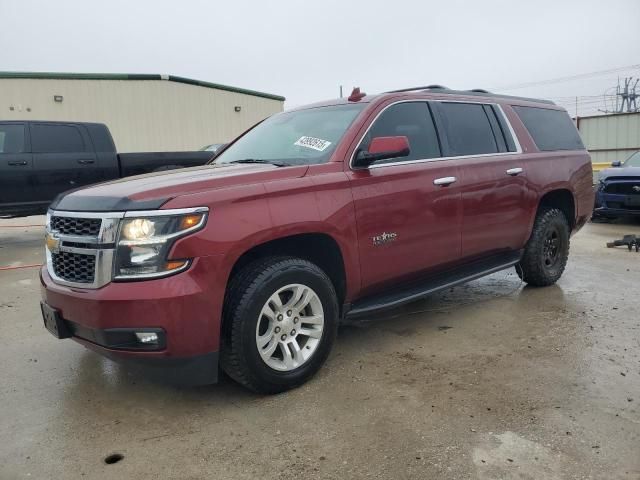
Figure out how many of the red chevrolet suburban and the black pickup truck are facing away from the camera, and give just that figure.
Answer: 0

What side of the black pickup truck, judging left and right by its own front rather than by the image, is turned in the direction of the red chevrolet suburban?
left

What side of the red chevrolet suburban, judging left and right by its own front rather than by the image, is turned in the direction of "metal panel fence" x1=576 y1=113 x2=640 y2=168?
back

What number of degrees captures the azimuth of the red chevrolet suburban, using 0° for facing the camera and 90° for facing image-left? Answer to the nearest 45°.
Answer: approximately 45°

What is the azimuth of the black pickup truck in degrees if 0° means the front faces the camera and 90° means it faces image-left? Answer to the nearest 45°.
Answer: approximately 90°

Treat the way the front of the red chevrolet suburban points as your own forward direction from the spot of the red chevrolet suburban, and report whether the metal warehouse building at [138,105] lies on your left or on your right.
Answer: on your right
